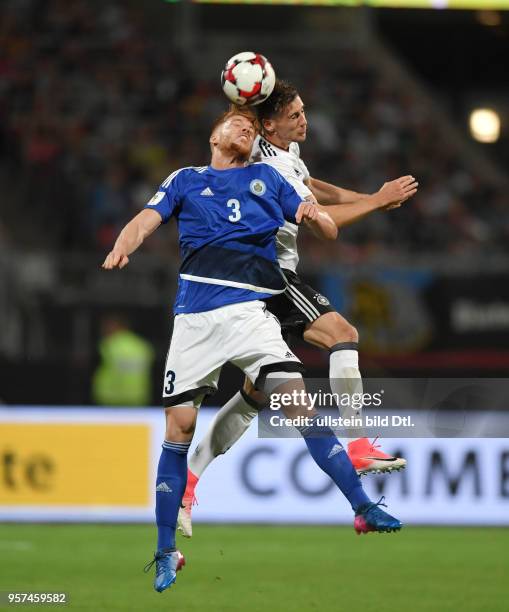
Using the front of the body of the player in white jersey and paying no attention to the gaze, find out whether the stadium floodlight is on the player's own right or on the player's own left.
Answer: on the player's own left

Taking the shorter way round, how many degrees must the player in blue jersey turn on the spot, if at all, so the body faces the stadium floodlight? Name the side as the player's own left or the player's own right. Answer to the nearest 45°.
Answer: approximately 180°

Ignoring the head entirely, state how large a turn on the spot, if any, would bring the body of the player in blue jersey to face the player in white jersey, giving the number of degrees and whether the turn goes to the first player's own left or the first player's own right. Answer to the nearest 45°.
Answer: approximately 135° to the first player's own left
